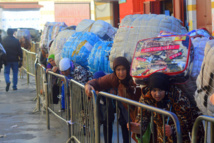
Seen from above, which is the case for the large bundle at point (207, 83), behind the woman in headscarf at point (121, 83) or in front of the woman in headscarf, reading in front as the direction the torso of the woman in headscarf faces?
in front

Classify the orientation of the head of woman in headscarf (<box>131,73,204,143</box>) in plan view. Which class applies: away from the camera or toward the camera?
toward the camera

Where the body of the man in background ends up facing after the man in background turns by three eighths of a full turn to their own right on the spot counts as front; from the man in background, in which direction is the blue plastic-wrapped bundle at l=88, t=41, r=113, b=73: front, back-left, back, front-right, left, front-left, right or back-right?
front-right

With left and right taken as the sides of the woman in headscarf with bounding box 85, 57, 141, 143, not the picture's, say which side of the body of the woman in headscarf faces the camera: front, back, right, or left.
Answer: front

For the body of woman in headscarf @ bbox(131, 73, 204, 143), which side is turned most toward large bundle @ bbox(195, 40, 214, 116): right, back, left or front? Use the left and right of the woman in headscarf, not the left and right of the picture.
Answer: left

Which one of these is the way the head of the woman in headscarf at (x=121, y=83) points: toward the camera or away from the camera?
toward the camera

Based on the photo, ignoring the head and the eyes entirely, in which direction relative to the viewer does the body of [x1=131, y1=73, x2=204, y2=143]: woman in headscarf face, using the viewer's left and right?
facing the viewer and to the left of the viewer
